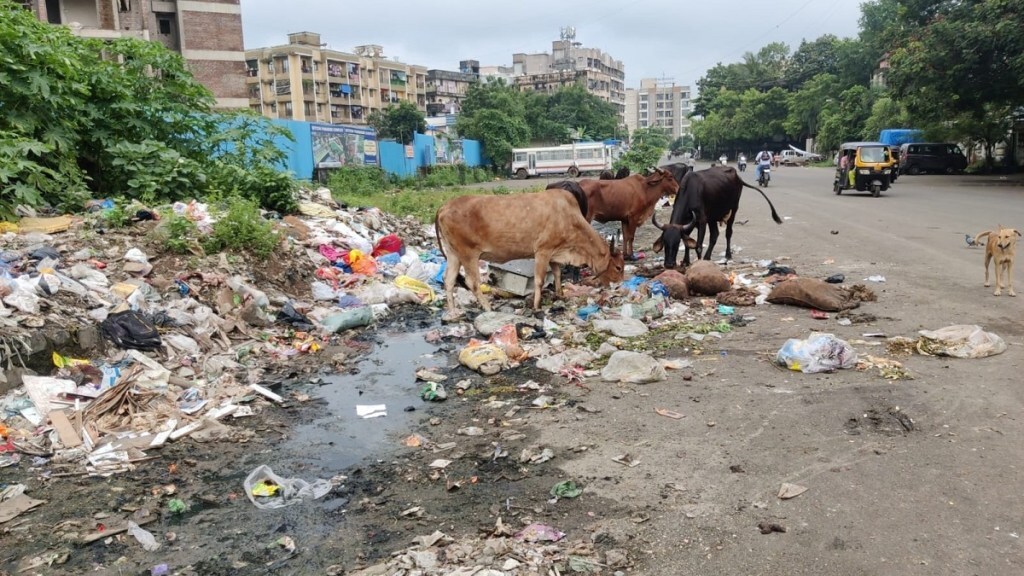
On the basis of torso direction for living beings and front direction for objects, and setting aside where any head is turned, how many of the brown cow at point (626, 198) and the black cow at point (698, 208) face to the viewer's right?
1

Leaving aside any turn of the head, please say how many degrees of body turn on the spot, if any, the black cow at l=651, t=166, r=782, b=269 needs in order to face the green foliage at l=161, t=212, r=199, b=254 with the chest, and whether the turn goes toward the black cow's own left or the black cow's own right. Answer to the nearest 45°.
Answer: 0° — it already faces it

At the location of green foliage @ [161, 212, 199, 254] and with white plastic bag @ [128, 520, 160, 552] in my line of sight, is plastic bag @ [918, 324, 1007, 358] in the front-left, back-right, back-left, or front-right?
front-left

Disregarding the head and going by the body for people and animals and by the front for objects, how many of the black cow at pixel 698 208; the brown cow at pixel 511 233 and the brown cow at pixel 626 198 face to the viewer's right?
2

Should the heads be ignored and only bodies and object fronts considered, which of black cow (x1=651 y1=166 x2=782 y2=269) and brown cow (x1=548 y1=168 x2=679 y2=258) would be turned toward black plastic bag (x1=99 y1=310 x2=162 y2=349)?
the black cow

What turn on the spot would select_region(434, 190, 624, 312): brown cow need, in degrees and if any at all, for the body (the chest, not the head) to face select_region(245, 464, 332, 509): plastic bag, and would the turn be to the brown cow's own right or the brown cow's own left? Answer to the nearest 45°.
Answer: approximately 90° to the brown cow's own right

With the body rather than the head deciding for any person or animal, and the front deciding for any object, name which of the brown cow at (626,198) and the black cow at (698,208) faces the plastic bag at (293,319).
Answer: the black cow

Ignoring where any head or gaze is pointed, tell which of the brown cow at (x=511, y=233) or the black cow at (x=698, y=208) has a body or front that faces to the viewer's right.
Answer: the brown cow

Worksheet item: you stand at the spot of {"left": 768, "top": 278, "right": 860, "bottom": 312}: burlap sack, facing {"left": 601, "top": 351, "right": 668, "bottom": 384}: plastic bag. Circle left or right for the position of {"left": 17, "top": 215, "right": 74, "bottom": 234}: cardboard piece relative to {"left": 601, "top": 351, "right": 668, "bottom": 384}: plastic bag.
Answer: right

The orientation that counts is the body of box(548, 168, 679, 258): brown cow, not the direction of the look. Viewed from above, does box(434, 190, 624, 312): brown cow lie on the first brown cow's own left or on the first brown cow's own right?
on the first brown cow's own right

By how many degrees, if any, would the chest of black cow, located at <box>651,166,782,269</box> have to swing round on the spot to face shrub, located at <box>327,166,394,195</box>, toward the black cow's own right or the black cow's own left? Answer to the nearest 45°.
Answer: approximately 90° to the black cow's own right

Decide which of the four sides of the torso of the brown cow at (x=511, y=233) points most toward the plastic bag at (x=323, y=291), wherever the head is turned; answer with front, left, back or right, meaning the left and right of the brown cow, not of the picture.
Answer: back

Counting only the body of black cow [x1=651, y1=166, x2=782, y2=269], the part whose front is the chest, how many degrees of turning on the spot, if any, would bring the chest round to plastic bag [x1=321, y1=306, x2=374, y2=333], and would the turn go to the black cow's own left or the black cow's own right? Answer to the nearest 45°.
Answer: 0° — it already faces it

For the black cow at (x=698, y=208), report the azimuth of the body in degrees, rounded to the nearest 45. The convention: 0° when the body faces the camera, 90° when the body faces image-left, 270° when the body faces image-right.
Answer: approximately 45°

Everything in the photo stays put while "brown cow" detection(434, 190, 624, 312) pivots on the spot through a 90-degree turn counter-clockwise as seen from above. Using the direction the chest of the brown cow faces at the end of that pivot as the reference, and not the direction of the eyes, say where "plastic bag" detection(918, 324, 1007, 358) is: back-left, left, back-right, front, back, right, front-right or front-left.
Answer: back-right

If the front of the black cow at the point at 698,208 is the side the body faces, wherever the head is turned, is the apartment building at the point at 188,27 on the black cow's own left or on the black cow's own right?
on the black cow's own right

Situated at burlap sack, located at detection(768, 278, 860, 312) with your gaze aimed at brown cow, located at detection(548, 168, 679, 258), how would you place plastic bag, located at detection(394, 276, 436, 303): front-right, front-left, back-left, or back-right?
front-left

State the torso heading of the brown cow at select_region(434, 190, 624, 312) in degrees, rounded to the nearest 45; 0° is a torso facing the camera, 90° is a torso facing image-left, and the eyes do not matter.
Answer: approximately 270°

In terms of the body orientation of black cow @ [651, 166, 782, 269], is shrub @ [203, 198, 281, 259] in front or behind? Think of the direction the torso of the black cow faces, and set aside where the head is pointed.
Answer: in front
